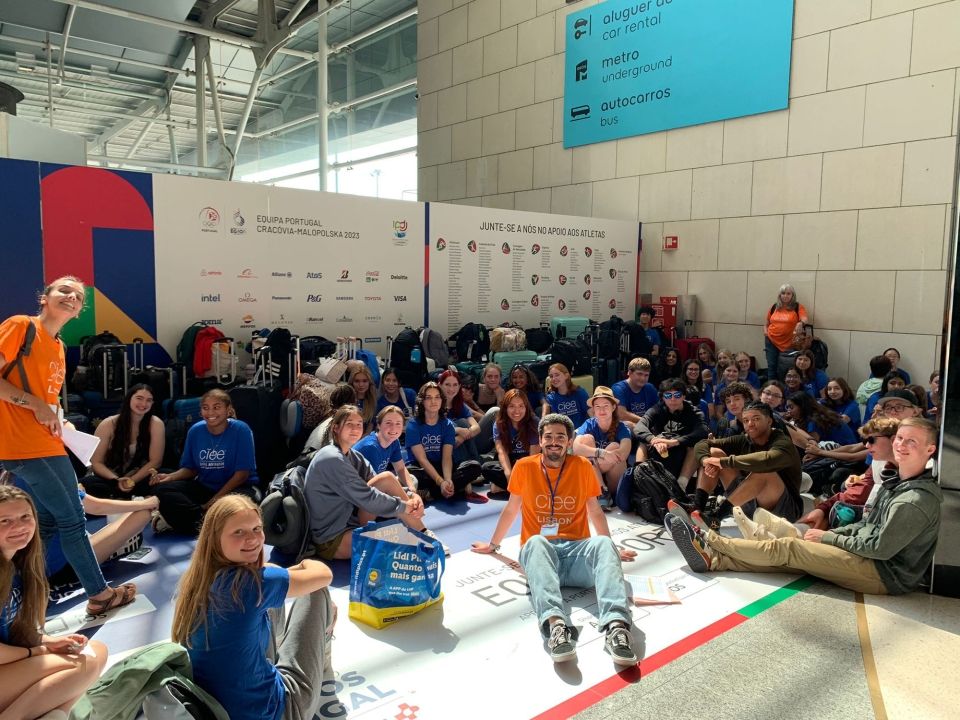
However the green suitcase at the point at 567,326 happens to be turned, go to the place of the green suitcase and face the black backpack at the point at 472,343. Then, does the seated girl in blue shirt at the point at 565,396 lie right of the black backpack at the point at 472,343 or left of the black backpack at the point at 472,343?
left

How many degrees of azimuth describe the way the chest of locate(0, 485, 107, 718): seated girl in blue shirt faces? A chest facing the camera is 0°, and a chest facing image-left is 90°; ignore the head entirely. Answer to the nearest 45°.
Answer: approximately 315°

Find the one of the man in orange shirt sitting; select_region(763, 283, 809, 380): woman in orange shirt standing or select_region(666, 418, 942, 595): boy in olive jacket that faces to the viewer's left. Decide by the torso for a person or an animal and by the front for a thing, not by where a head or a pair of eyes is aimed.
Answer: the boy in olive jacket

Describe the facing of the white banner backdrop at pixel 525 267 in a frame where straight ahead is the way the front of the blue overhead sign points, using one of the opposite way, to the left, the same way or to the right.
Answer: to the left

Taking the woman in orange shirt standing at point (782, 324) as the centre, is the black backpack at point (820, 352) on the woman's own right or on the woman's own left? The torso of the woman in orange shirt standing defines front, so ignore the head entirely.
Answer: on the woman's own left

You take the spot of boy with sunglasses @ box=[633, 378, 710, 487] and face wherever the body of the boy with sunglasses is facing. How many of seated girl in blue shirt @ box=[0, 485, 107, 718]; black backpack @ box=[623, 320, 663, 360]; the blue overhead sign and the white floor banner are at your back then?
2

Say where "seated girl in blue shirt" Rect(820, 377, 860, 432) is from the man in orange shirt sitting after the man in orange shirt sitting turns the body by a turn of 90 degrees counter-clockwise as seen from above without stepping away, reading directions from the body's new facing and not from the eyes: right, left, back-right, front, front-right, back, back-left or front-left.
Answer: front-left

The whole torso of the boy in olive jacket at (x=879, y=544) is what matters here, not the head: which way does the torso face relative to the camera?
to the viewer's left

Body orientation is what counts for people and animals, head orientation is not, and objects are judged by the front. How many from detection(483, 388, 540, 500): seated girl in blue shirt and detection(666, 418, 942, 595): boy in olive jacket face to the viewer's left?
1

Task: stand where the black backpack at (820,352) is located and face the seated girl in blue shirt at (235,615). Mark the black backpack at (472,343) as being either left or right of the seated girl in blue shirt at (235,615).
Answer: right

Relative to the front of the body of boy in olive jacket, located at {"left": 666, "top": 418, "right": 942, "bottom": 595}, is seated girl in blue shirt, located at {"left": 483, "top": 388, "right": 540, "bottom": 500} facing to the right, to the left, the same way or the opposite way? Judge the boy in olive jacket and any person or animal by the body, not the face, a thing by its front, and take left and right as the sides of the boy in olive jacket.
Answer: to the left
